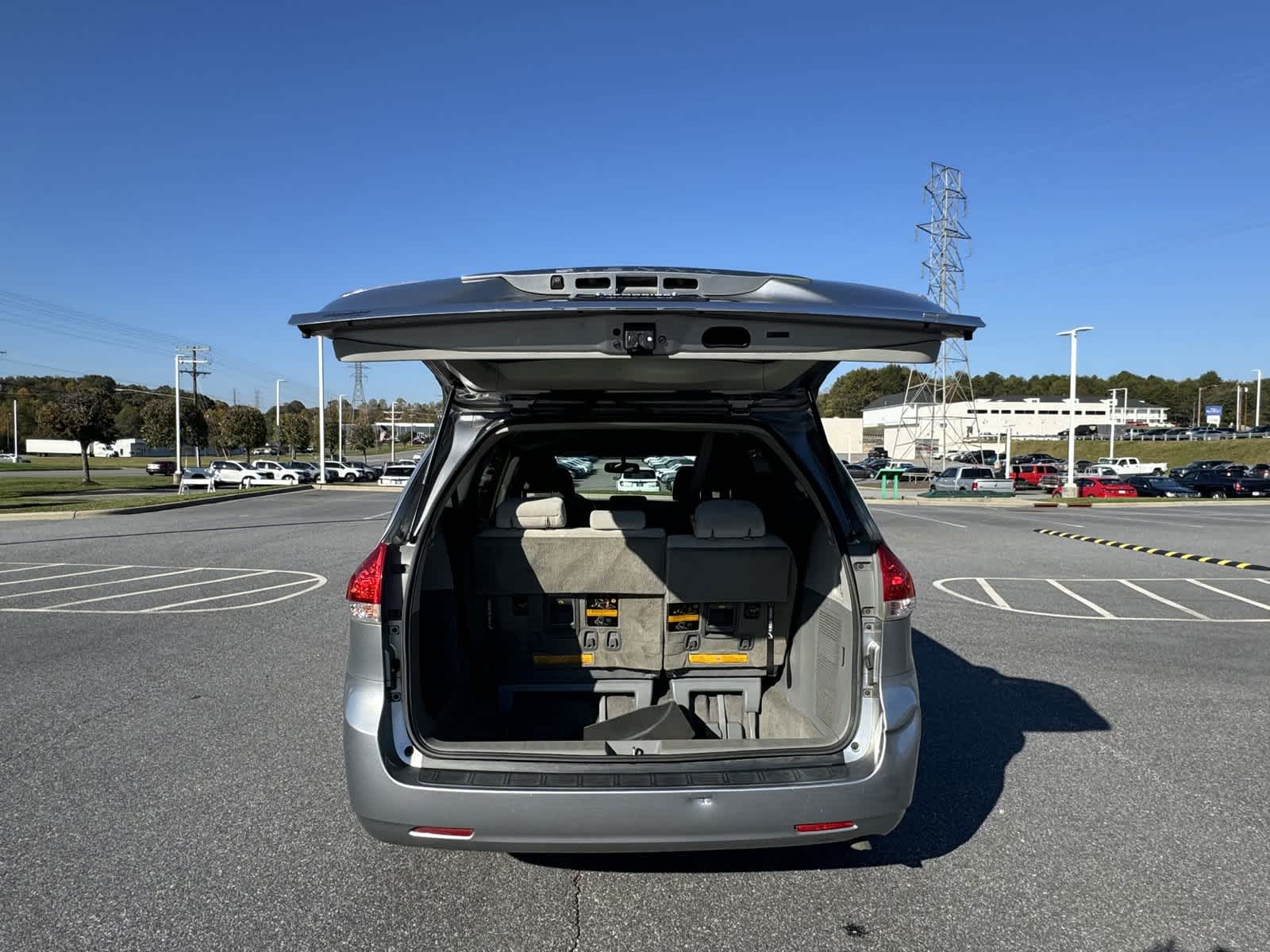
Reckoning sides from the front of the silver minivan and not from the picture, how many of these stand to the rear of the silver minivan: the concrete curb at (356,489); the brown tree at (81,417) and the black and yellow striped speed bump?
0

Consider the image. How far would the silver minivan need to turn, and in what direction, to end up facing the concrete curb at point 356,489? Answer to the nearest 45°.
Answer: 0° — it already faces it

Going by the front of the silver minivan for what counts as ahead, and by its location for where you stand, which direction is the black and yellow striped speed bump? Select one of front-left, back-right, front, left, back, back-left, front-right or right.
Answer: front-right

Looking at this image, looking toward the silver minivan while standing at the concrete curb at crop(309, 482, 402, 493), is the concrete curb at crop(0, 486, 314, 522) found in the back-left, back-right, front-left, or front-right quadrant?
front-right

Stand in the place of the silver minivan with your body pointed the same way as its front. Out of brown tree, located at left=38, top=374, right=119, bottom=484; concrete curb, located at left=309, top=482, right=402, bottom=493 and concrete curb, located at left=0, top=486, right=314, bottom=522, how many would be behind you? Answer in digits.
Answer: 0

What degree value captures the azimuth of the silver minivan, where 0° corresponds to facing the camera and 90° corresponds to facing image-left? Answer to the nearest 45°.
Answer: approximately 180°

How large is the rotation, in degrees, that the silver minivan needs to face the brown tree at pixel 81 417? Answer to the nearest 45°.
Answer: approximately 45° to its left

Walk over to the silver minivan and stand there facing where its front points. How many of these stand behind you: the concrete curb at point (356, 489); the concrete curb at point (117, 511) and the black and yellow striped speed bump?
0

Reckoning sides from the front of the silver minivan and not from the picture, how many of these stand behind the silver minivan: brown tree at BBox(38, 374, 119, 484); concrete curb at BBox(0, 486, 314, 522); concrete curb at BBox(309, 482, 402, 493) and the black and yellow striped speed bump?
0

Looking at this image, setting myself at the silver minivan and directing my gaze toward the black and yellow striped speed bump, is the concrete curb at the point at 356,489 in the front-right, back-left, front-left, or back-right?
front-left

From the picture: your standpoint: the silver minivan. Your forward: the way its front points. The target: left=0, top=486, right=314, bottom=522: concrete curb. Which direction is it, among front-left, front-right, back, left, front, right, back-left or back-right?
front-left

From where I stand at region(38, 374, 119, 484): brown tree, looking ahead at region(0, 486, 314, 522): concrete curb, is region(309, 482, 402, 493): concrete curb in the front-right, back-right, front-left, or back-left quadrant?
front-left
